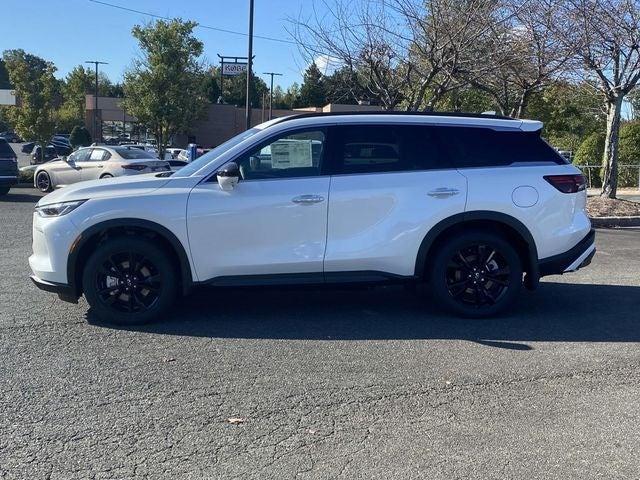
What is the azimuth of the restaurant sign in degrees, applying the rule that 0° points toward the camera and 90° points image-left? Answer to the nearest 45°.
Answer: approximately 0°

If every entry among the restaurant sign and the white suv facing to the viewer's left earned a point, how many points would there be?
1

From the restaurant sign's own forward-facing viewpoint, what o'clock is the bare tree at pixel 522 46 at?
The bare tree is roughly at 11 o'clock from the restaurant sign.

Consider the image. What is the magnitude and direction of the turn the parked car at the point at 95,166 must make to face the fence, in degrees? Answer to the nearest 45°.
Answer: approximately 135° to its right

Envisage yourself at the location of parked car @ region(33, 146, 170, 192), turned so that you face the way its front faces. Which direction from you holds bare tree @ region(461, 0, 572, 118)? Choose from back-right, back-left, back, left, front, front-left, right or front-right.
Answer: back

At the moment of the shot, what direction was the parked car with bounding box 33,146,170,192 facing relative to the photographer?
facing away from the viewer and to the left of the viewer

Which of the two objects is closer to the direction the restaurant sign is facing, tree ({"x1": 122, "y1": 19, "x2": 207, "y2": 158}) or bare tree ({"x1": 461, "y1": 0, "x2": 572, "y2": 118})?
the bare tree

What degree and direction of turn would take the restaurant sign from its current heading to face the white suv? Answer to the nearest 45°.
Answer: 0° — it already faces it

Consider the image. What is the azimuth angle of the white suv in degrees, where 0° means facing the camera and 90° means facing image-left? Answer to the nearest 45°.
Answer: approximately 90°

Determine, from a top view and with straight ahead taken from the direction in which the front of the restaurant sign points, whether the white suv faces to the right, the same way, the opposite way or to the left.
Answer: to the right

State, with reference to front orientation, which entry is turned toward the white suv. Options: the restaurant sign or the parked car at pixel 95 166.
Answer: the restaurant sign
